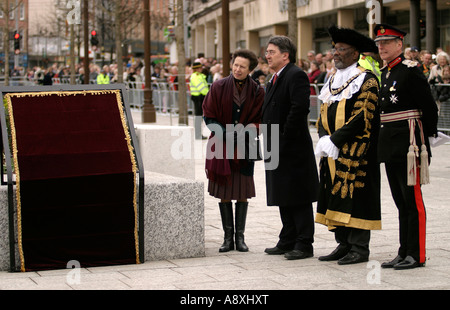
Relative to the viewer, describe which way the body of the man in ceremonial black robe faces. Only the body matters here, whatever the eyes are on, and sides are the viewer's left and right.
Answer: facing the viewer and to the left of the viewer

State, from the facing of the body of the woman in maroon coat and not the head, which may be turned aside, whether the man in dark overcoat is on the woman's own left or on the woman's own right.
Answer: on the woman's own left

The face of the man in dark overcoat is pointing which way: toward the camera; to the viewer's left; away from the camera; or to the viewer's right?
to the viewer's left

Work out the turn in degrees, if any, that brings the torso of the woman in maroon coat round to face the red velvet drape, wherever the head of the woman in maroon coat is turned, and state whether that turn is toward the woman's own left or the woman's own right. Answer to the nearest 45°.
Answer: approximately 45° to the woman's own right

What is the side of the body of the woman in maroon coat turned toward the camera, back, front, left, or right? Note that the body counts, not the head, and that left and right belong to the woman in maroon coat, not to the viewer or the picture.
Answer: front

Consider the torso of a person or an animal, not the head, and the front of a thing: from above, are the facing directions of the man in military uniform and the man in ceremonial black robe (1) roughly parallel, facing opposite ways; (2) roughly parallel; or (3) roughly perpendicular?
roughly parallel

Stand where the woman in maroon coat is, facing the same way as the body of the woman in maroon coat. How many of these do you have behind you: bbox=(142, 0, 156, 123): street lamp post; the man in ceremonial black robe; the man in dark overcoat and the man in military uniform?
1

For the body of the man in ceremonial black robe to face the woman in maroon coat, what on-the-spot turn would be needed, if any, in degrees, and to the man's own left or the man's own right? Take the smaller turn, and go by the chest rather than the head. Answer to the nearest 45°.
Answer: approximately 90° to the man's own right

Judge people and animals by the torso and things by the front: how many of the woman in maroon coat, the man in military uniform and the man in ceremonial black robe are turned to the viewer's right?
0

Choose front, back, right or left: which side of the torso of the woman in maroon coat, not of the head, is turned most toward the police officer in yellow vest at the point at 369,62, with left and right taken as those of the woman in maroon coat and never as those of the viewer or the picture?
back

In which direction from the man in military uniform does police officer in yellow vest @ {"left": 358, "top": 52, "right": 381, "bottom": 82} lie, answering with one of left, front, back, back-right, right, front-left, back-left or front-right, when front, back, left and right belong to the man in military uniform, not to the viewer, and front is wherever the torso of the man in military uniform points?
back-right

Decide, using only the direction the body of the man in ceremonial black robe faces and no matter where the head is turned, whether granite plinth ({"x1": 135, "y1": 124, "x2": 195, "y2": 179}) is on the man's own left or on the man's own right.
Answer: on the man's own right

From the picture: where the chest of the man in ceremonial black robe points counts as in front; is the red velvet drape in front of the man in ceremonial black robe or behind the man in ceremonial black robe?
in front

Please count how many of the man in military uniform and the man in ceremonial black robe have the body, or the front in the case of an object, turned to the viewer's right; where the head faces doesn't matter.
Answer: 0
